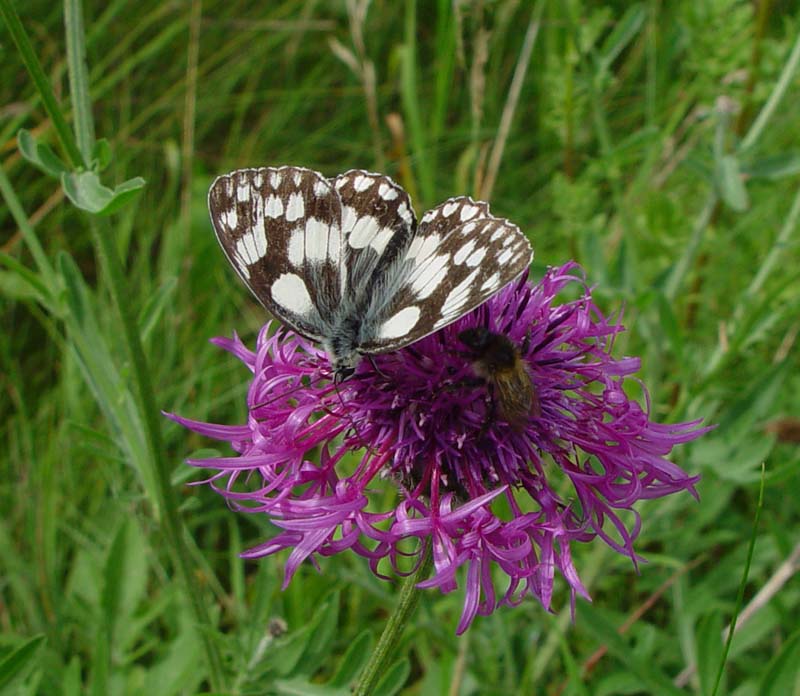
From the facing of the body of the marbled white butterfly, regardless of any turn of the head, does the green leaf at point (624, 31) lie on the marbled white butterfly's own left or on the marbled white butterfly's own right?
on the marbled white butterfly's own left

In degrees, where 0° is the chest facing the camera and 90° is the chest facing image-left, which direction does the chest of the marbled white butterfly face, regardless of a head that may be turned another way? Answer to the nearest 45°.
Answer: approximately 0°

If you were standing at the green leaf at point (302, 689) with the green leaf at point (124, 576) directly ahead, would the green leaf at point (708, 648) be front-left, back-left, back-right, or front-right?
back-right

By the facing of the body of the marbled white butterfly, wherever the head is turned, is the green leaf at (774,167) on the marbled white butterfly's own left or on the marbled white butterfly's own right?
on the marbled white butterfly's own left

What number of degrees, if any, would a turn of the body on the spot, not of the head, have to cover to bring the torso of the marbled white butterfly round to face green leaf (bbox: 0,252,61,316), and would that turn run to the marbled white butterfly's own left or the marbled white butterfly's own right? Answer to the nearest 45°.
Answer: approximately 90° to the marbled white butterfly's own right

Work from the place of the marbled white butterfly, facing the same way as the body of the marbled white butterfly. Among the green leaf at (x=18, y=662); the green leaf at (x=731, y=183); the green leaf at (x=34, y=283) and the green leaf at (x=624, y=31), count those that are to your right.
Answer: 2
